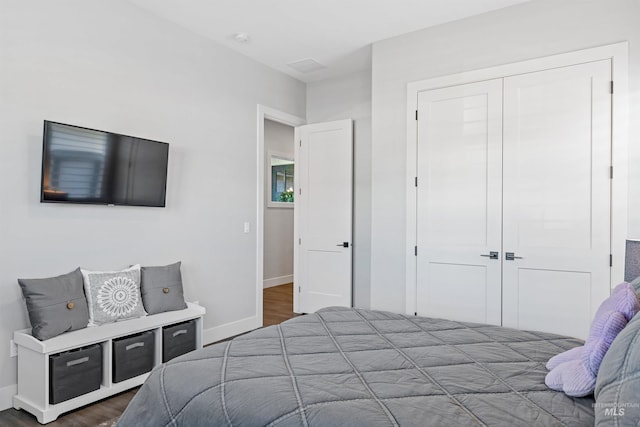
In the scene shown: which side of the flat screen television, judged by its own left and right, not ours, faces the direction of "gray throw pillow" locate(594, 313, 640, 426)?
front

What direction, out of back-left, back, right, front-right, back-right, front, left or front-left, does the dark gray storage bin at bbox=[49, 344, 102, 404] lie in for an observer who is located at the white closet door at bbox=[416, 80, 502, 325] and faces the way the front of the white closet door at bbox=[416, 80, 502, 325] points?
front

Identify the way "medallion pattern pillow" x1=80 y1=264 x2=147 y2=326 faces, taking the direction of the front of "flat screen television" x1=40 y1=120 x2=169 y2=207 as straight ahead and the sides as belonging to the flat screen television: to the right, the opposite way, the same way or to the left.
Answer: the same way

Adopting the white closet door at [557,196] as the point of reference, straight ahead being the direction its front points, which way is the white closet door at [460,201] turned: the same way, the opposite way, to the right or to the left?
the same way

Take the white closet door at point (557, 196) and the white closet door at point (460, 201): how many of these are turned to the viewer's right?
0

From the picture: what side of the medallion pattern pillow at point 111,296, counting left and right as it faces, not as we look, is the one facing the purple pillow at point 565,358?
front

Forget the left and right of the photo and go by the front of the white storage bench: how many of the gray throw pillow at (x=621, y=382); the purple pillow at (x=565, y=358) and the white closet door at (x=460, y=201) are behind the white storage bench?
0

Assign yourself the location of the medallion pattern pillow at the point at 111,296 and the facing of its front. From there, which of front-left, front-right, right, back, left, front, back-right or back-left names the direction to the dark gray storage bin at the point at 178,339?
front-left

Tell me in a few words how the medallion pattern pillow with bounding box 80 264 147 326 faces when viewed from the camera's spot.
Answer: facing the viewer and to the right of the viewer

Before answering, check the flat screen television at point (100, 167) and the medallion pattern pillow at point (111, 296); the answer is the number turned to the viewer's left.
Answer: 0

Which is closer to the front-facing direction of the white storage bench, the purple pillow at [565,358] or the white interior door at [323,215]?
the purple pillow
